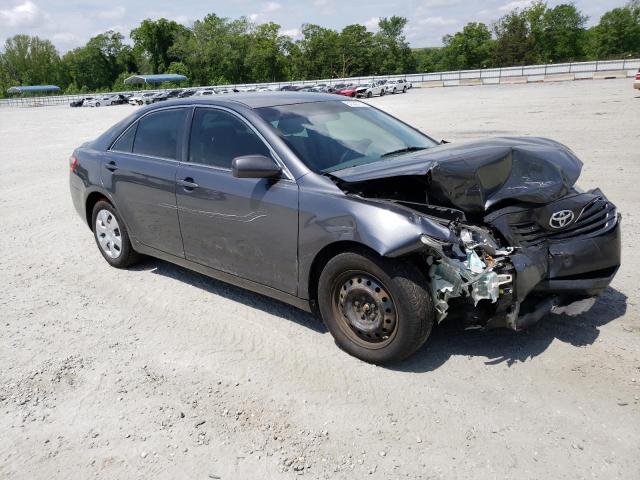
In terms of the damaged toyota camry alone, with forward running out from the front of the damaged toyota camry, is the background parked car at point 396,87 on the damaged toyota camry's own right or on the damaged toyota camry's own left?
on the damaged toyota camry's own left

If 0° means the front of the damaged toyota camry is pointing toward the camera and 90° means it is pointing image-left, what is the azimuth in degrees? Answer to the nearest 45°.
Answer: approximately 315°

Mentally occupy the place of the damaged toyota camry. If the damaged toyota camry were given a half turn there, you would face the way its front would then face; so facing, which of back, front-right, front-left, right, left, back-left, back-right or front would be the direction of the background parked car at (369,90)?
front-right
